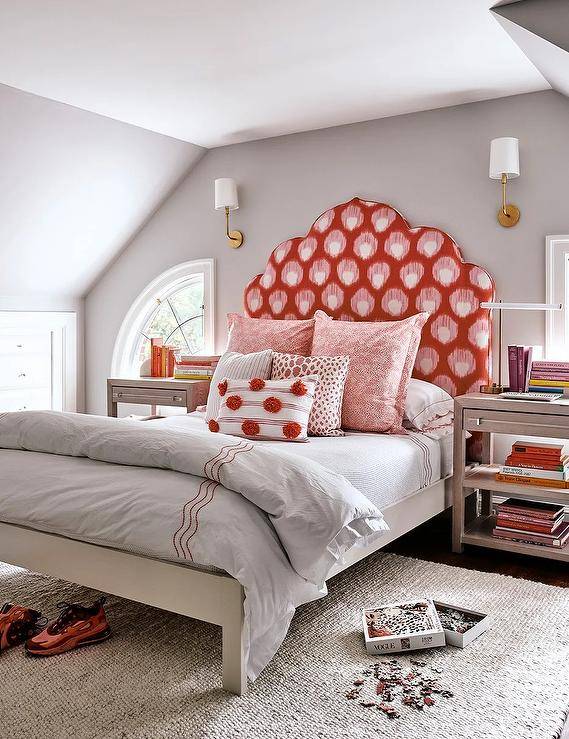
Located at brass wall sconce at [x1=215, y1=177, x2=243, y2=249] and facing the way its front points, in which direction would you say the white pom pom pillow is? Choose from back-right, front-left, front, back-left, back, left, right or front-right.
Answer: front-left

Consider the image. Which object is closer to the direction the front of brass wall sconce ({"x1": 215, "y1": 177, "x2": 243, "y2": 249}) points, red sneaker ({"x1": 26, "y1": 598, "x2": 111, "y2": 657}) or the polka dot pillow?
the red sneaker

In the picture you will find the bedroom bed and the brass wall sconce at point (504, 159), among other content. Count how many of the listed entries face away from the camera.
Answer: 0

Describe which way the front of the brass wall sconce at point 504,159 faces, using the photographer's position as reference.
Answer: facing the viewer and to the left of the viewer

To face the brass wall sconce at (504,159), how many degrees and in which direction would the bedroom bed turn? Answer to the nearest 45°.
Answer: approximately 180°

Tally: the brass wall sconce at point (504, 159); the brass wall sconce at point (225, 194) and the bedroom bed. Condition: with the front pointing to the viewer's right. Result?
0

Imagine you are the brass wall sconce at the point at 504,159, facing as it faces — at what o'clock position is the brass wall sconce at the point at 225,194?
the brass wall sconce at the point at 225,194 is roughly at 2 o'clock from the brass wall sconce at the point at 504,159.

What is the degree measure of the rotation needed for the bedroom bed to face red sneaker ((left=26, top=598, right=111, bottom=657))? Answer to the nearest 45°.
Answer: approximately 45° to its right

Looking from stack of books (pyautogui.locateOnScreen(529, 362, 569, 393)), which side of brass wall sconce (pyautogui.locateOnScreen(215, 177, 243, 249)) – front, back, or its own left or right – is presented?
left
